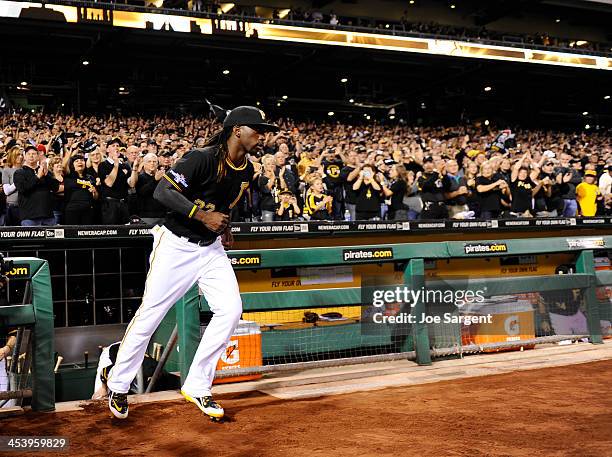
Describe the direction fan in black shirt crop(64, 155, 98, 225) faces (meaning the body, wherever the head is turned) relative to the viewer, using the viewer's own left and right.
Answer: facing the viewer and to the right of the viewer

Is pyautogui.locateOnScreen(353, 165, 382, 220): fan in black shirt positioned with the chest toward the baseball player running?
yes

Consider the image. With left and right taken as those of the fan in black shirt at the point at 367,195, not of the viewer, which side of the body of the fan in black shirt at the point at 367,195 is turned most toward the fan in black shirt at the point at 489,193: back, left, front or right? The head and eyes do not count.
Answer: left

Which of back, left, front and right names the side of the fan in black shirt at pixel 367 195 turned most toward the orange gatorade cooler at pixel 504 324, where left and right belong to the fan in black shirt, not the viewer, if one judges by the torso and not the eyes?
front

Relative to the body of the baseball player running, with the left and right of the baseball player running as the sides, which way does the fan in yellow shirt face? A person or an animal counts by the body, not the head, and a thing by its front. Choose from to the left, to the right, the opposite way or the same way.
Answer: to the right

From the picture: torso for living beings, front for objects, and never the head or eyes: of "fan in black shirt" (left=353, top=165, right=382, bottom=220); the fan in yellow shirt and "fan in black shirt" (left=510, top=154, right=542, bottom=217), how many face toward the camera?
3

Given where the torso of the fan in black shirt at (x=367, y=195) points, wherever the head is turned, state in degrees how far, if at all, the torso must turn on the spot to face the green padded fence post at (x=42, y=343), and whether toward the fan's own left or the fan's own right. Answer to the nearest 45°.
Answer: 0° — they already face it

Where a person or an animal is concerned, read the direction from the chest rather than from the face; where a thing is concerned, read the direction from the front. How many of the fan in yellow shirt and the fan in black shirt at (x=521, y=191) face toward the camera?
2

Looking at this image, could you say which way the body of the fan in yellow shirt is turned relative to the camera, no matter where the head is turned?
toward the camera

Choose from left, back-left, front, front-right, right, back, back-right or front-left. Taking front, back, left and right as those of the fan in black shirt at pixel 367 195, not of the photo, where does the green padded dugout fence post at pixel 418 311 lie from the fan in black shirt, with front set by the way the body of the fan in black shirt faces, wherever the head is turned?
front

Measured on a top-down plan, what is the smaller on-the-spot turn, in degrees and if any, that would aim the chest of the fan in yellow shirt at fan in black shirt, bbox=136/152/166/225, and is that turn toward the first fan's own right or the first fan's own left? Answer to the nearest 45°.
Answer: approximately 45° to the first fan's own right

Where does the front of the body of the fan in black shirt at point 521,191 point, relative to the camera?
toward the camera

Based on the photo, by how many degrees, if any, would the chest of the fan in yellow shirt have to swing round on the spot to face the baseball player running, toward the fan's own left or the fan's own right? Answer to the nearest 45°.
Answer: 0° — they already face them
